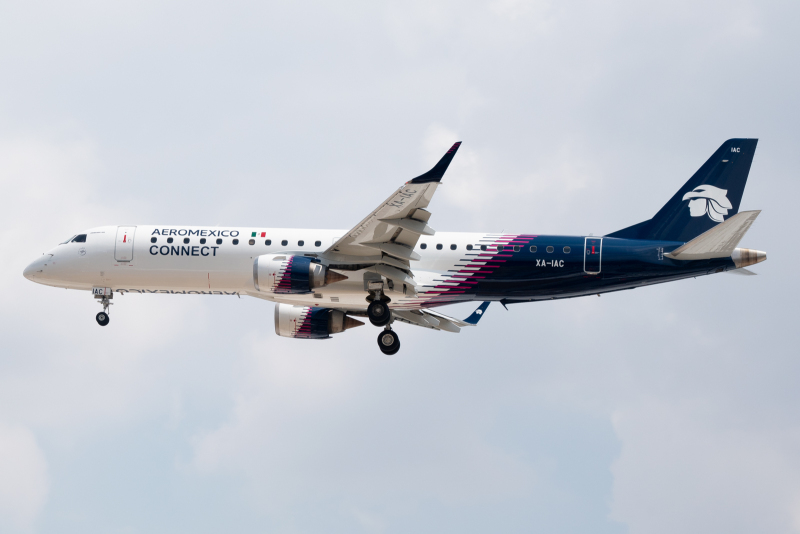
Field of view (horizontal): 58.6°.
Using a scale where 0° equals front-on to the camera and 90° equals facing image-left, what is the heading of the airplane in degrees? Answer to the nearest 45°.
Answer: approximately 90°
